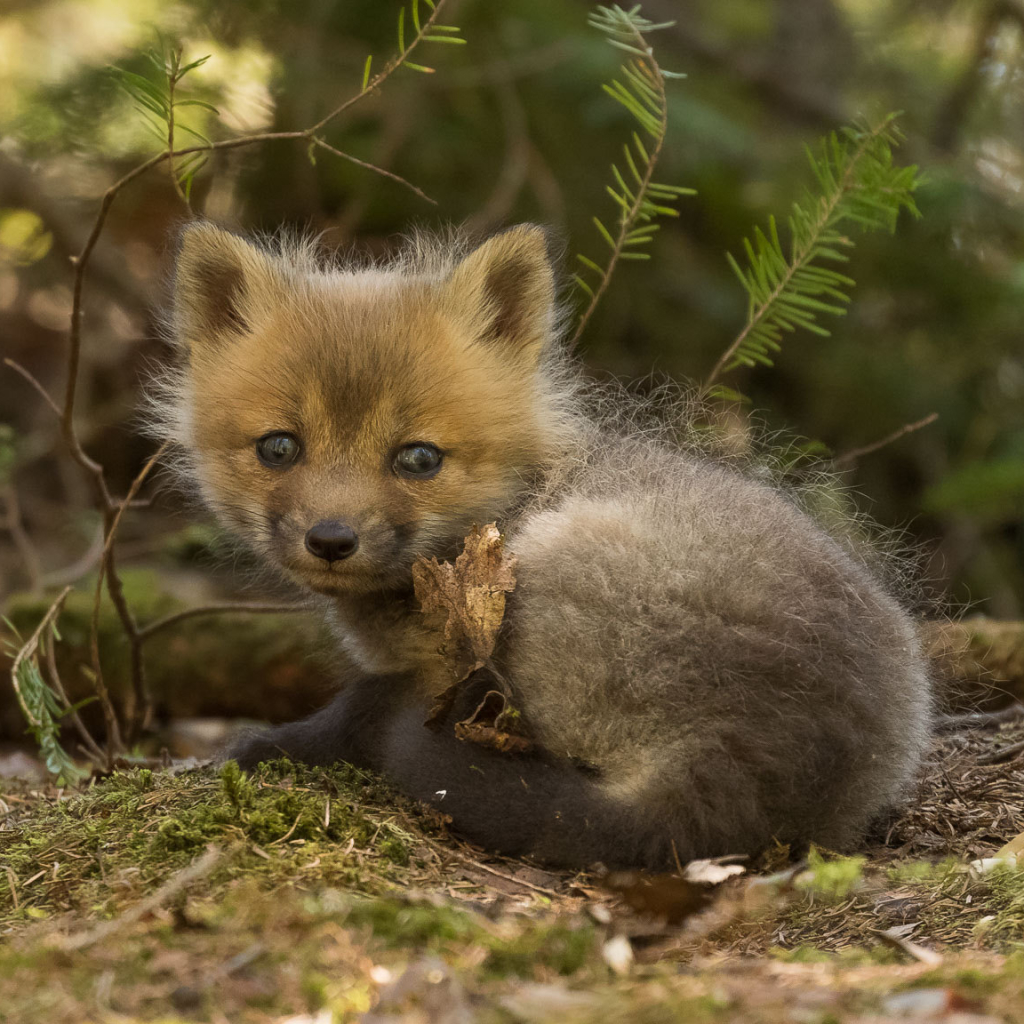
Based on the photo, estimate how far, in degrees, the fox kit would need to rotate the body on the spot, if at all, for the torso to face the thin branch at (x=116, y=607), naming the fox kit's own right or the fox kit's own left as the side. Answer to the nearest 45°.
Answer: approximately 45° to the fox kit's own right

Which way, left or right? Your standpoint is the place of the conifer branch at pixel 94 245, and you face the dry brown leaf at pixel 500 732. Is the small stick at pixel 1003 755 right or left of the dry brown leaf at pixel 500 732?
left

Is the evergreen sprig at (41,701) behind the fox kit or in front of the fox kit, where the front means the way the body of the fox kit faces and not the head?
in front

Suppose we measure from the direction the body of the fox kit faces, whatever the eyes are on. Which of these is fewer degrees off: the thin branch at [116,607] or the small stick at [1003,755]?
the thin branch

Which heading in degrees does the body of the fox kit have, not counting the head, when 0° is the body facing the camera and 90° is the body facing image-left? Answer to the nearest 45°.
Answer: approximately 90°

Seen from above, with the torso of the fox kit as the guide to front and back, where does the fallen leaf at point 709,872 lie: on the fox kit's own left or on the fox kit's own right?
on the fox kit's own left

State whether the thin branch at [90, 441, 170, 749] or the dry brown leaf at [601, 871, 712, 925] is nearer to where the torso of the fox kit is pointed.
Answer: the thin branch

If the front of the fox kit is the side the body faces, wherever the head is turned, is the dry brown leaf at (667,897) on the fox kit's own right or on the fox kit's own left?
on the fox kit's own left

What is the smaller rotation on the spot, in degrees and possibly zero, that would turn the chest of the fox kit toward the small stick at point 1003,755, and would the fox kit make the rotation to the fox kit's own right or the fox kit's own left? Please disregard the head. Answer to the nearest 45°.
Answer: approximately 135° to the fox kit's own right

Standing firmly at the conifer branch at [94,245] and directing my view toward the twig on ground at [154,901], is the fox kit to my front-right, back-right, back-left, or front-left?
front-left

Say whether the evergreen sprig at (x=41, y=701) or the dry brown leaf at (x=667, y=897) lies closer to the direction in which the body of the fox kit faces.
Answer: the evergreen sprig
